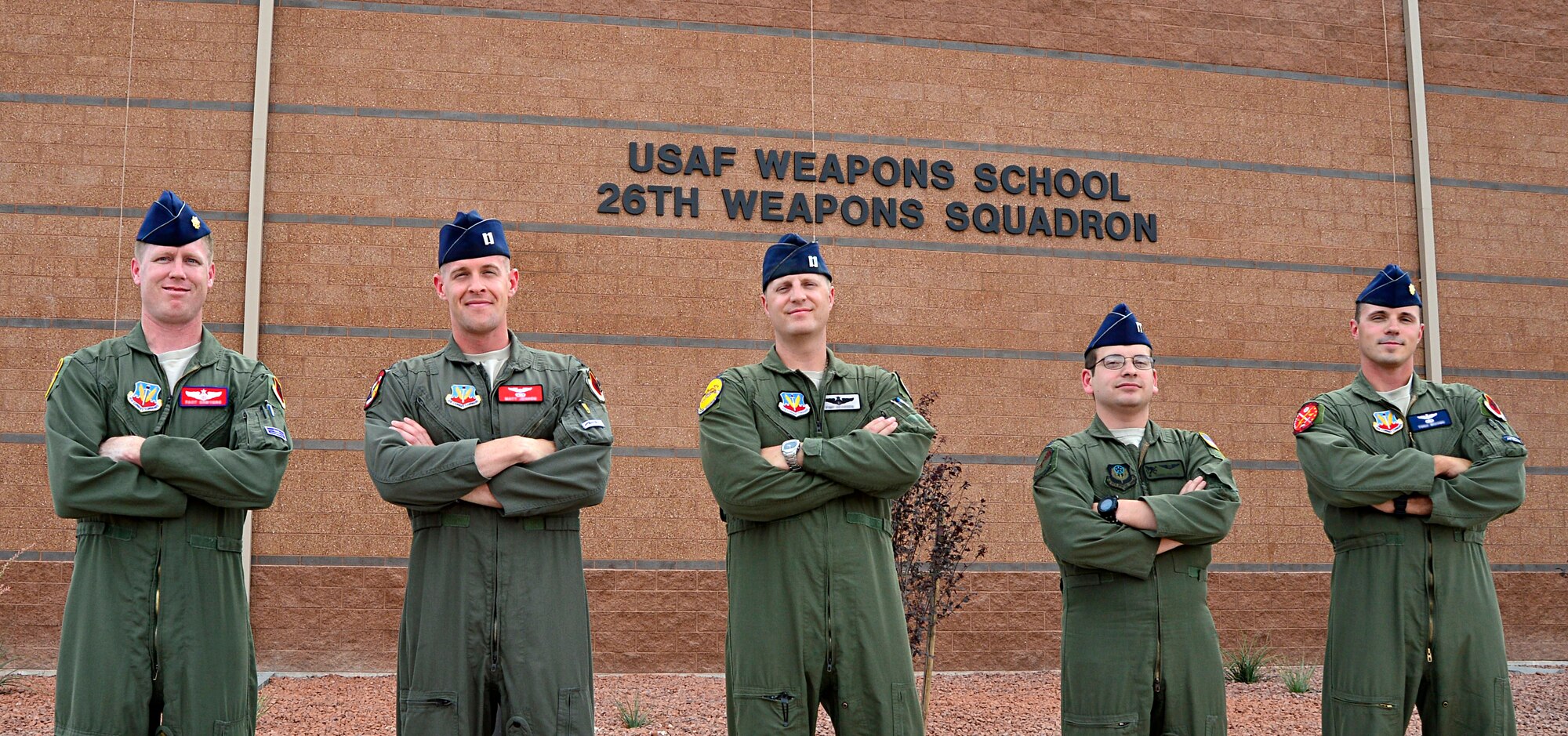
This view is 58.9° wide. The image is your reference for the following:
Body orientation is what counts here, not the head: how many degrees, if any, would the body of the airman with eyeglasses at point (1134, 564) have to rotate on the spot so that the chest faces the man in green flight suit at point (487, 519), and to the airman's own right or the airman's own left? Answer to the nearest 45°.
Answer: approximately 45° to the airman's own right

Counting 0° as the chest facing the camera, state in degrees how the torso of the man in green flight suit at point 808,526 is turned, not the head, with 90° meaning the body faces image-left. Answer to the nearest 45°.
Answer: approximately 0°

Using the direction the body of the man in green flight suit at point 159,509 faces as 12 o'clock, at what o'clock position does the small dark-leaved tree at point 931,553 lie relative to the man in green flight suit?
The small dark-leaved tree is roughly at 8 o'clock from the man in green flight suit.
